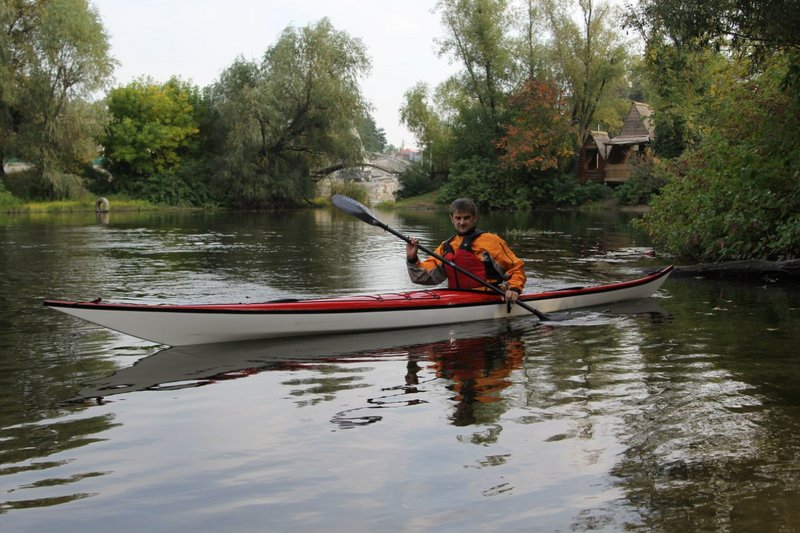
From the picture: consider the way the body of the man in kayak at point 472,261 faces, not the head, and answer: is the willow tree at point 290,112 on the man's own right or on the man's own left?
on the man's own right

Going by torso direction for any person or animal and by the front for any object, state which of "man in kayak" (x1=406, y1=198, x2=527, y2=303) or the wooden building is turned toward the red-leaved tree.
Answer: the wooden building

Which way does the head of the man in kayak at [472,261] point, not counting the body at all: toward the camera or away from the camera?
toward the camera

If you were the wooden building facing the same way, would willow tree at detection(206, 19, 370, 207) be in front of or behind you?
in front

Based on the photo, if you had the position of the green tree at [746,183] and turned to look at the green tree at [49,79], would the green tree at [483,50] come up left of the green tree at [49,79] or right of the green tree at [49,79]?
right

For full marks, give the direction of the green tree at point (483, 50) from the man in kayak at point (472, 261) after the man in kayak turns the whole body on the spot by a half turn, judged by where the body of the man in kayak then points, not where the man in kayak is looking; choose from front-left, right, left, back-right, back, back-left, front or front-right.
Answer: front-left

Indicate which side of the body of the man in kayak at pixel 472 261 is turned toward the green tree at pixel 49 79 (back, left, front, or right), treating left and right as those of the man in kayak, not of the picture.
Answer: right

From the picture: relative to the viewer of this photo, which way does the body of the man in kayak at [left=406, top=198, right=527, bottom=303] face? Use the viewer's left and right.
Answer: facing the viewer and to the left of the viewer

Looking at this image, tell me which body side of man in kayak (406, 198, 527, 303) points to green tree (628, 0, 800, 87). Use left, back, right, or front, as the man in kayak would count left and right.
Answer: back

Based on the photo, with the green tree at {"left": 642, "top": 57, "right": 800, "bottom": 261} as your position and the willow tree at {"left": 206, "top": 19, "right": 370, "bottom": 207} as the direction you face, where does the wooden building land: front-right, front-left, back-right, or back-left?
front-right

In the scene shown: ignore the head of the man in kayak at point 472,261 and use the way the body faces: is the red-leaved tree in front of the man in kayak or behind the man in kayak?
behind

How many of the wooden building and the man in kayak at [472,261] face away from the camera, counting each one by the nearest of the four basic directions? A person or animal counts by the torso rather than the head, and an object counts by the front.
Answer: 0

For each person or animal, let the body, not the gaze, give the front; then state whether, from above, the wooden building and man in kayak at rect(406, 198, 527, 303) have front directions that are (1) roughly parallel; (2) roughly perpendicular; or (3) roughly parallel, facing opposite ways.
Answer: roughly parallel
